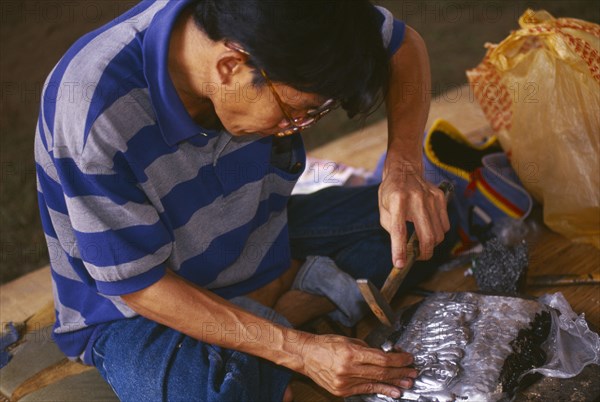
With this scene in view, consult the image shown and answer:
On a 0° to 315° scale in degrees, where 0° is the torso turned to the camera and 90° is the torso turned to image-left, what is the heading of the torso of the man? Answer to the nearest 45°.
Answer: approximately 315°

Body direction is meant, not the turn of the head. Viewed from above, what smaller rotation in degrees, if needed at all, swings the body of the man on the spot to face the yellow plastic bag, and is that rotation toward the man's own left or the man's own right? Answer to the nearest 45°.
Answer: approximately 45° to the man's own left
